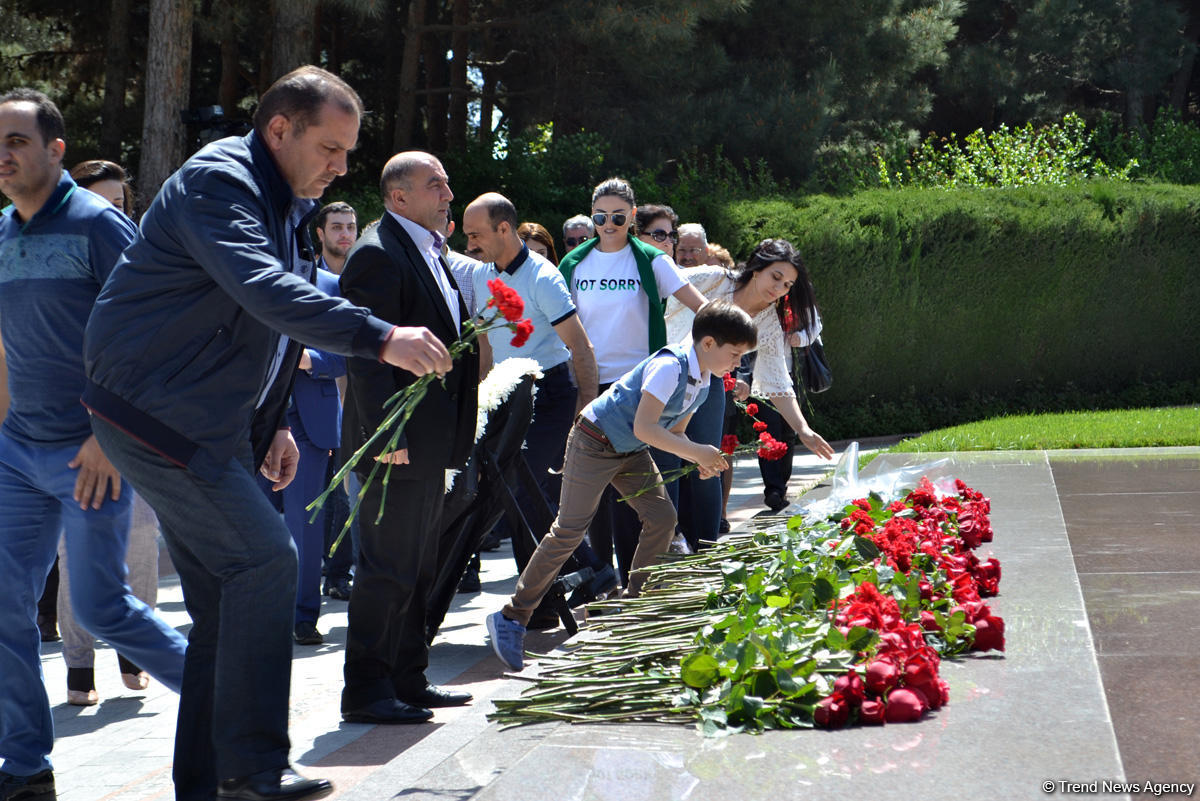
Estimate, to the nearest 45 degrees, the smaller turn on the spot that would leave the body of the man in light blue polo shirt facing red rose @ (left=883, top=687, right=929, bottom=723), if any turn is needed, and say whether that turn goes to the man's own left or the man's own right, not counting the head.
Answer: approximately 45° to the man's own left

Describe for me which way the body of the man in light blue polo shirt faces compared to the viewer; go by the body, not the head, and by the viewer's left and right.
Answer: facing the viewer and to the left of the viewer

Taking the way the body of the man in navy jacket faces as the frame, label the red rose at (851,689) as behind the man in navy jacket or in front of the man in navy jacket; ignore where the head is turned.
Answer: in front

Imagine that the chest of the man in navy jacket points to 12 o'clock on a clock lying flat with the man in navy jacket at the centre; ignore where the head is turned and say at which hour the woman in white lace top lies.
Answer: The woman in white lace top is roughly at 10 o'clock from the man in navy jacket.

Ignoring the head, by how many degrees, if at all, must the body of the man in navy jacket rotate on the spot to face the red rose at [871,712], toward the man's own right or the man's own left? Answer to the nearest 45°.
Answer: approximately 45° to the man's own right

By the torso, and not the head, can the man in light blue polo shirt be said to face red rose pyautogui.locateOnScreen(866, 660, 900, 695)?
no

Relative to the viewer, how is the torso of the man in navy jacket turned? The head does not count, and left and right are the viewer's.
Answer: facing to the right of the viewer

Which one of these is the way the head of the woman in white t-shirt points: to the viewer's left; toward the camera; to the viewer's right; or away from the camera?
toward the camera

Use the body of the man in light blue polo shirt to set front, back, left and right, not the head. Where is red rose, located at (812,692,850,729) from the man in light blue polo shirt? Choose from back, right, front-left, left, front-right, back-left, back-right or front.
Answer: front-left

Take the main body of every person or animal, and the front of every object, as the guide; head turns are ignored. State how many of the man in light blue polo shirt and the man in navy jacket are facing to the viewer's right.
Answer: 1

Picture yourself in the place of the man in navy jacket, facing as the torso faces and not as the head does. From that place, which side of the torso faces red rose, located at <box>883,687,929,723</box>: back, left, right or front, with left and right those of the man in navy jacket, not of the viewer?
front

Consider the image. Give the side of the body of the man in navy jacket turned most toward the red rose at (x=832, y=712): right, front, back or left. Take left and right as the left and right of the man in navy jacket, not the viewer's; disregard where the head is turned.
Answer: front

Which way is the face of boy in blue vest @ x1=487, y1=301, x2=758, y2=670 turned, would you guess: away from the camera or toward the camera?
toward the camera

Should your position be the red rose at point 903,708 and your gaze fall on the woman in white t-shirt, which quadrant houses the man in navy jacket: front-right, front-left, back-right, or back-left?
front-left
